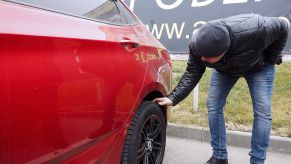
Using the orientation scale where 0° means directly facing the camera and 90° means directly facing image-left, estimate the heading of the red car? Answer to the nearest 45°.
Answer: approximately 45°
